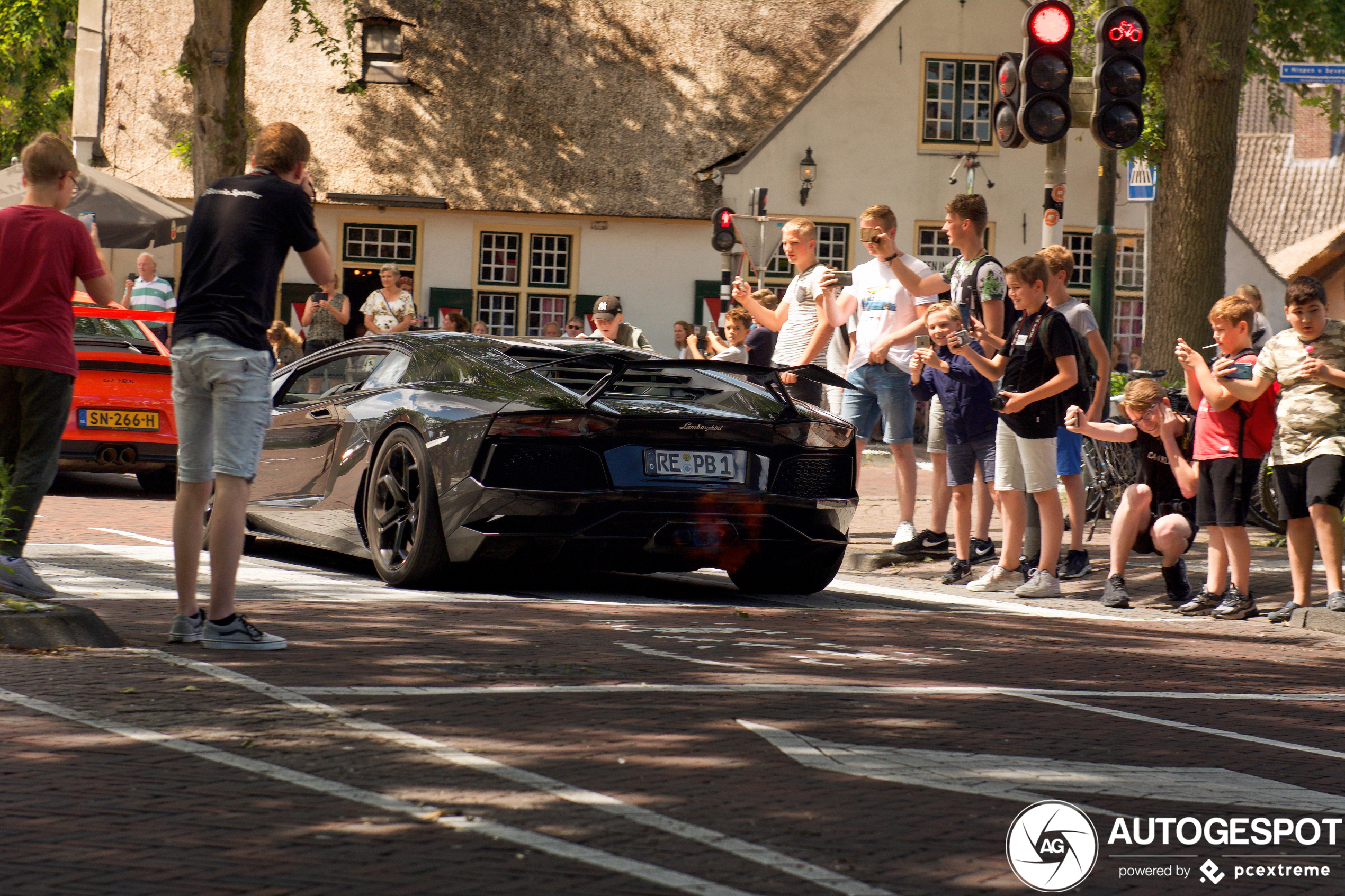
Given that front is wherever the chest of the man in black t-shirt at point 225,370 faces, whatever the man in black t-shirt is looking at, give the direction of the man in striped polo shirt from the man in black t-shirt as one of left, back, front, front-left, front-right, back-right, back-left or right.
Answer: front-left

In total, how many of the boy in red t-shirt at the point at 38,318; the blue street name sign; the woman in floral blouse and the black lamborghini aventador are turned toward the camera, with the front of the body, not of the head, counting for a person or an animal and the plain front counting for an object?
2

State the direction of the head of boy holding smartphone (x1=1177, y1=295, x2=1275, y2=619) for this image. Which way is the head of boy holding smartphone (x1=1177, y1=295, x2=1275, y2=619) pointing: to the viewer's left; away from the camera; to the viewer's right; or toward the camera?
to the viewer's left

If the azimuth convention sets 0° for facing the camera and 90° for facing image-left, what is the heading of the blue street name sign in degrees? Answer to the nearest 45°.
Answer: approximately 0°

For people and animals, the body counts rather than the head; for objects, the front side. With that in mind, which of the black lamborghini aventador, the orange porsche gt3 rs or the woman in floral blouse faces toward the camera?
the woman in floral blouse

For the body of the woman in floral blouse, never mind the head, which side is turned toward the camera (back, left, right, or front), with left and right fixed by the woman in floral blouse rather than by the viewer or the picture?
front

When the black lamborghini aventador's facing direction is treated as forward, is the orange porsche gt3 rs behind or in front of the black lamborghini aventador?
in front

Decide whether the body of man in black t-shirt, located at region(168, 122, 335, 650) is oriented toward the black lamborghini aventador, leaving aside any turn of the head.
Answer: yes

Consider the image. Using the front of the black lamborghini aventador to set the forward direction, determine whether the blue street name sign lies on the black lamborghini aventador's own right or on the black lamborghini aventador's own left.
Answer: on the black lamborghini aventador's own right

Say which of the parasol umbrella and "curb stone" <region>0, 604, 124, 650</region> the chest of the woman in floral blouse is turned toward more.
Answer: the curb stone

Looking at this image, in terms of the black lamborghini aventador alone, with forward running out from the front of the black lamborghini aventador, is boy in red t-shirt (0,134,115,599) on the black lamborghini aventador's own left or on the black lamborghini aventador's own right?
on the black lamborghini aventador's own left

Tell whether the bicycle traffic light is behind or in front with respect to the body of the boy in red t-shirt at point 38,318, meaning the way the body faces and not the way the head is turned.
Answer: in front

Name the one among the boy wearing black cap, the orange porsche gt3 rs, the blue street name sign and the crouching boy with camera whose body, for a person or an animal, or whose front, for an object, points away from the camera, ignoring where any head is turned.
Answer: the orange porsche gt3 rs

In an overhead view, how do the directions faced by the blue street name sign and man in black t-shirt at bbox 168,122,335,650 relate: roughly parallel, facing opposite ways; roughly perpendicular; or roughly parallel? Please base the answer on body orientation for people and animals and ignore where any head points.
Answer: roughly parallel, facing opposite ways

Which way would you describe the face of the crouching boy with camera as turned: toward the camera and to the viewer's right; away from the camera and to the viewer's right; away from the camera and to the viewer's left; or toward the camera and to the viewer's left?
toward the camera and to the viewer's left

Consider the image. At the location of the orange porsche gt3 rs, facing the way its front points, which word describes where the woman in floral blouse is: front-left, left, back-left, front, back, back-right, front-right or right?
front-right

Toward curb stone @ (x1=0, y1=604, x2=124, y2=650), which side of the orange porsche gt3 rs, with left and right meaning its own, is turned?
back

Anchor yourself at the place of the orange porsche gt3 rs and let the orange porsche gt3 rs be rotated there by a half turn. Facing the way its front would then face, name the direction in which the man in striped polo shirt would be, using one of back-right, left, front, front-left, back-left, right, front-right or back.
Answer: back

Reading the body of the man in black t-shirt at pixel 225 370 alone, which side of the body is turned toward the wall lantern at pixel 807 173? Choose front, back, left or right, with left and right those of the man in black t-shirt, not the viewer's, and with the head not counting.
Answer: front

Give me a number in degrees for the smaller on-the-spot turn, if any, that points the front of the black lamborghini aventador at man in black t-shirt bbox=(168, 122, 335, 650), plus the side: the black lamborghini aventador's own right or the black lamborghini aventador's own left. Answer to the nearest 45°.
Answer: approximately 90° to the black lamborghini aventador's own left
